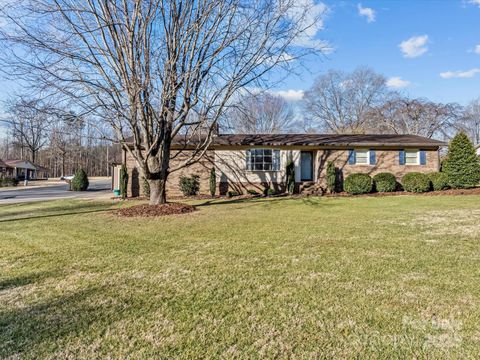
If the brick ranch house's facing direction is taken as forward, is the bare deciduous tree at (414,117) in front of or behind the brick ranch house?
behind

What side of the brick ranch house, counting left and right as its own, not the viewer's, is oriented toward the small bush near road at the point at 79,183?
right

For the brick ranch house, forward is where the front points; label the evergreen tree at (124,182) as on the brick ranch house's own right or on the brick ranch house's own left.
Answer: on the brick ranch house's own right

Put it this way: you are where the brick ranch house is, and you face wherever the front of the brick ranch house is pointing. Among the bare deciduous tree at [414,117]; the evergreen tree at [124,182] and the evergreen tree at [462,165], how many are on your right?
1

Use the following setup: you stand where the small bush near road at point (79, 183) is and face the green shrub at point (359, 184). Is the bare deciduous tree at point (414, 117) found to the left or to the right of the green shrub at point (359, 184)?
left

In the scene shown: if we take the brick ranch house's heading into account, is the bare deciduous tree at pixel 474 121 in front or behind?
behind

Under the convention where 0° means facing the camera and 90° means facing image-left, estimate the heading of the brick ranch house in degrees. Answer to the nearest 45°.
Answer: approximately 0°

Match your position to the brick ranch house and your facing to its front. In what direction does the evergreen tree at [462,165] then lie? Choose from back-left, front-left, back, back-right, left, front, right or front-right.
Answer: left

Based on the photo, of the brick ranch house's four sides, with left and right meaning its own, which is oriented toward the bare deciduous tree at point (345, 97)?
back

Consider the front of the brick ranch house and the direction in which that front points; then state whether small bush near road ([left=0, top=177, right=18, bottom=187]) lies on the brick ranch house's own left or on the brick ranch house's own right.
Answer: on the brick ranch house's own right

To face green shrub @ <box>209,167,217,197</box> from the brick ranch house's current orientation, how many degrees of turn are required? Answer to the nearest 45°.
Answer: approximately 90° to its right

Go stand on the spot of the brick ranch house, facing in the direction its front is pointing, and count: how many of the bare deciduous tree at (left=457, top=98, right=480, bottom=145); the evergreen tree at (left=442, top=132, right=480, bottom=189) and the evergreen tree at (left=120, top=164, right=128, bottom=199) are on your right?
1

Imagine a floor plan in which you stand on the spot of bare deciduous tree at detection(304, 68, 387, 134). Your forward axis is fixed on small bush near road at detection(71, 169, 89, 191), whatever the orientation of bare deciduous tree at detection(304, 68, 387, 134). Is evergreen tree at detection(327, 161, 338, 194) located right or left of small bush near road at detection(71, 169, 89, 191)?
left
